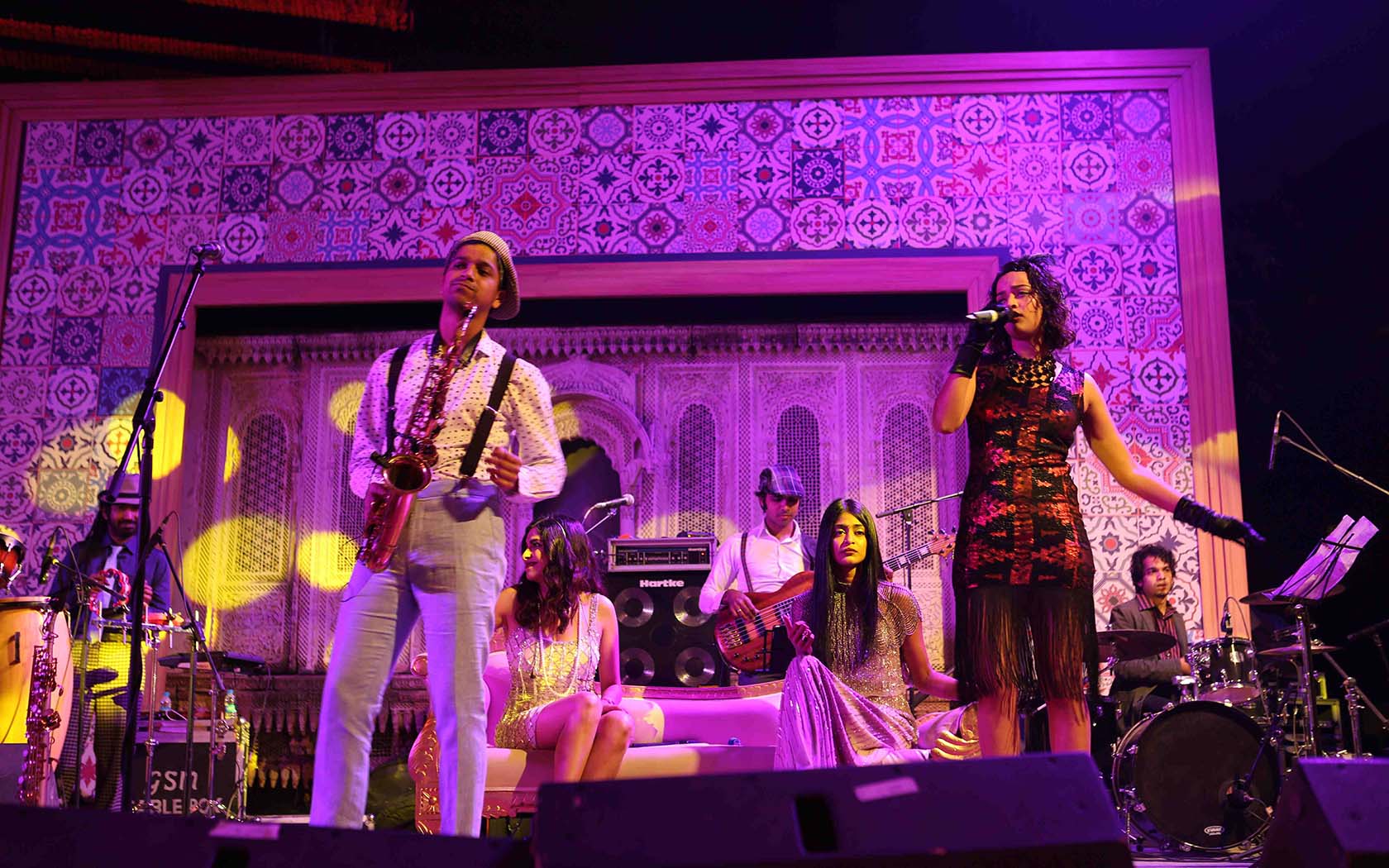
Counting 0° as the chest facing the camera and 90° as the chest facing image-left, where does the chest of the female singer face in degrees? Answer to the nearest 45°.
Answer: approximately 0°

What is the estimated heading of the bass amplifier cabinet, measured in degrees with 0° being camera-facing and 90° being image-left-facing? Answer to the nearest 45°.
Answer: approximately 0°

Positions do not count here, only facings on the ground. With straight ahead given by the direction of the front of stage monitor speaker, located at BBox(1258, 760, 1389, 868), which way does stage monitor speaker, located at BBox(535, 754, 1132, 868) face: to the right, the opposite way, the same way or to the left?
the same way

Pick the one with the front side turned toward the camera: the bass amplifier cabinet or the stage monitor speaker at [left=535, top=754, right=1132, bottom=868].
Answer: the bass amplifier cabinet

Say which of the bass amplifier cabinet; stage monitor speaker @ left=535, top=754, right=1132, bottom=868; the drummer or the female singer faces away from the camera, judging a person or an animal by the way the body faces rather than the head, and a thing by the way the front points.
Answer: the stage monitor speaker

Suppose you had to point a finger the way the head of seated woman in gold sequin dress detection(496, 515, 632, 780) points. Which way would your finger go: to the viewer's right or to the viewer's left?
to the viewer's left

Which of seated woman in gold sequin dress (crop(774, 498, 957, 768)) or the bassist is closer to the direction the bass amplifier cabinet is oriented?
the seated woman in gold sequin dress

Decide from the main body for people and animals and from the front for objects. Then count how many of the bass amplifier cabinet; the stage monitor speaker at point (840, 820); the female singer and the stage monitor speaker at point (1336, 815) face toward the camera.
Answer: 2

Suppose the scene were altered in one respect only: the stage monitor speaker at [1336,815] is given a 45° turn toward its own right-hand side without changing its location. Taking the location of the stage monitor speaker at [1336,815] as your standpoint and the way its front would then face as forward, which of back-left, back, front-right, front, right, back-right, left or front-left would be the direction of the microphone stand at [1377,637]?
front-left

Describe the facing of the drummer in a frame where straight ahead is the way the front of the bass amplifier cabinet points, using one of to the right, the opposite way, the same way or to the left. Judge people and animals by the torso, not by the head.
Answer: the same way

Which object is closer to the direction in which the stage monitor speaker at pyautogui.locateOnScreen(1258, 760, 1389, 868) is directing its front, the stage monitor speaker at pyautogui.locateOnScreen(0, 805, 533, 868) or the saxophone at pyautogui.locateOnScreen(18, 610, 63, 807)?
the saxophone

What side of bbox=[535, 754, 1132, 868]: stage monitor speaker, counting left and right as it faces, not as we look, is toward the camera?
back

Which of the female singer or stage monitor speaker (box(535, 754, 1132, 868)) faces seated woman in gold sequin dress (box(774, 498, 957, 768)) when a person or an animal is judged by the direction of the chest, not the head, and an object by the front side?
the stage monitor speaker

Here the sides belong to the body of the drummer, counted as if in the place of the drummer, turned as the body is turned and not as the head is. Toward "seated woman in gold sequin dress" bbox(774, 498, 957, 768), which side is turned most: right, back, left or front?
right

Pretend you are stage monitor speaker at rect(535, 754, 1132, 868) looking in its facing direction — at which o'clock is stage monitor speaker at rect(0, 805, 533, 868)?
stage monitor speaker at rect(0, 805, 533, 868) is roughly at 9 o'clock from stage monitor speaker at rect(535, 754, 1132, 868).

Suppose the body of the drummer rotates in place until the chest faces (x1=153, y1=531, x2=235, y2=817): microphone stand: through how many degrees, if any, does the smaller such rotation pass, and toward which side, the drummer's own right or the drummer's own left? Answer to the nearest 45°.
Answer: approximately 90° to the drummer's own right

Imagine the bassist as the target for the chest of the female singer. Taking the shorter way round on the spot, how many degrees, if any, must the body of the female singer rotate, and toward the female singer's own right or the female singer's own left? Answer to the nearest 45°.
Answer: approximately 135° to the female singer's own right

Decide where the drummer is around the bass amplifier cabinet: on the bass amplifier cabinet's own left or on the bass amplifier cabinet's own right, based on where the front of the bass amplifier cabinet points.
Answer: on the bass amplifier cabinet's own left

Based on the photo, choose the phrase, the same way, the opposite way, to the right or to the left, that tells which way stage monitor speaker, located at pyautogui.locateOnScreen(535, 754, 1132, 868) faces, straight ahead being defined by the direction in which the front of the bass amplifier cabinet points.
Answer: the opposite way

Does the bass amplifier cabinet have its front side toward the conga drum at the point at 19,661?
no

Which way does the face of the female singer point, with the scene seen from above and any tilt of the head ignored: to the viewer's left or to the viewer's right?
to the viewer's left

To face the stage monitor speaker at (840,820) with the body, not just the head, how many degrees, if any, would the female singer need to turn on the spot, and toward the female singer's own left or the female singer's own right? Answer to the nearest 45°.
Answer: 0° — they already face it

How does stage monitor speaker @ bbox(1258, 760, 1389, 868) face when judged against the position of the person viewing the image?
facing away from the viewer
